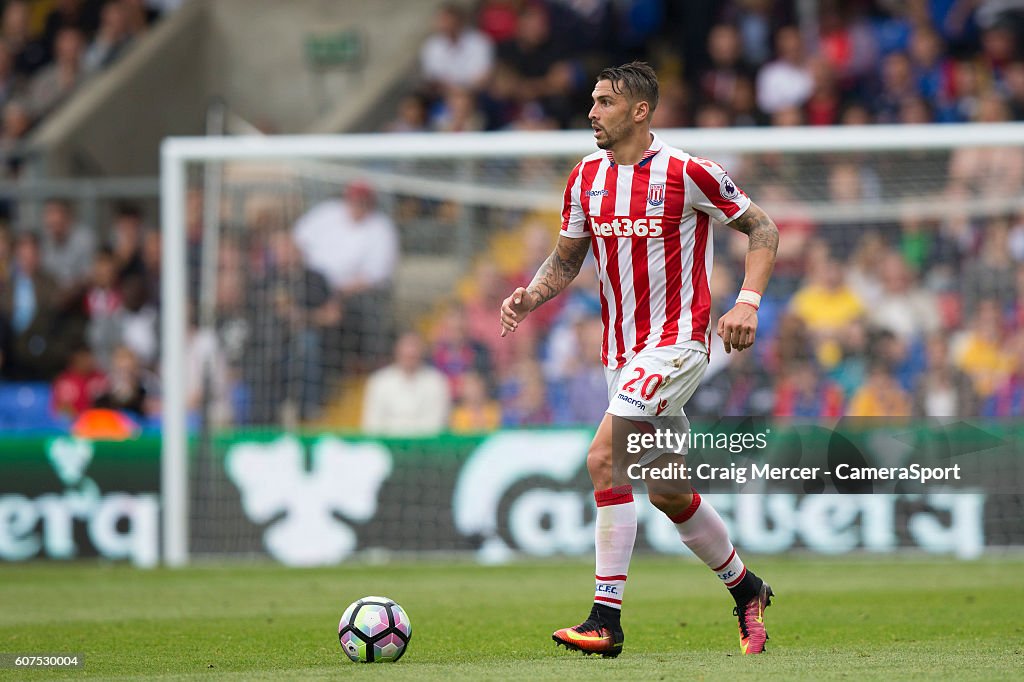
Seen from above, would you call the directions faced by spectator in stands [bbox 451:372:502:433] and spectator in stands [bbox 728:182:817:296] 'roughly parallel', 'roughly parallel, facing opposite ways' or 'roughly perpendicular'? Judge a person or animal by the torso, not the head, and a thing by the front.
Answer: roughly parallel

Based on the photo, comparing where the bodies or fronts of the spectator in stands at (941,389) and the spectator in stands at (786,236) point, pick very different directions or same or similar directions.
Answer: same or similar directions

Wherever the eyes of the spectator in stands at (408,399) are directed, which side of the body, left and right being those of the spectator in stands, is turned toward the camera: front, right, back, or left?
front

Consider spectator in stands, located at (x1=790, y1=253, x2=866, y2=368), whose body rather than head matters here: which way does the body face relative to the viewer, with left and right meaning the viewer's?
facing the viewer

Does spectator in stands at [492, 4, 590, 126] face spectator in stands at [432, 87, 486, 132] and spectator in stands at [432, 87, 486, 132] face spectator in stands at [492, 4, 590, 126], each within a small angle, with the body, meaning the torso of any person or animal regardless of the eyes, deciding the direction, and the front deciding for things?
no

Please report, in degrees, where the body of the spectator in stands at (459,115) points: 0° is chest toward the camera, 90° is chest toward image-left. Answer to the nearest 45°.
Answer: approximately 0°

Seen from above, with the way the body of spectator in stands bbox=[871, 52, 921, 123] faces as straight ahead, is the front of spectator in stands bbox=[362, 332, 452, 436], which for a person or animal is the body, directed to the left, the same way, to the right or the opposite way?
the same way

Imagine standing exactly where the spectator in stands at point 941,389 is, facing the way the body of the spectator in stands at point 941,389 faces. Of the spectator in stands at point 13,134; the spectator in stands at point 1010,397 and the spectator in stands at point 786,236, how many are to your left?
1

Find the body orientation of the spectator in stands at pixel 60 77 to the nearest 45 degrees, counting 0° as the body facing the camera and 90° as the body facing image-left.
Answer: approximately 0°

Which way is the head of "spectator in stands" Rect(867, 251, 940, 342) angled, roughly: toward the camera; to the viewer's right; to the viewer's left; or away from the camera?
toward the camera

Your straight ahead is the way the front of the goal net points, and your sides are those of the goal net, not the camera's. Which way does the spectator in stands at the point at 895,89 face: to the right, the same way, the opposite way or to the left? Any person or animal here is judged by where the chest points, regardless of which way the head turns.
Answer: the same way

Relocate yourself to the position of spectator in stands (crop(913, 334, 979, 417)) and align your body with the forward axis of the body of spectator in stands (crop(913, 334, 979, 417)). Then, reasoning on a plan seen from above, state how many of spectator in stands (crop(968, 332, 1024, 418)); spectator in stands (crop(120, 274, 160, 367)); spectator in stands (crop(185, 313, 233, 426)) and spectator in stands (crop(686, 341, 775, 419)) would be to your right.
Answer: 3

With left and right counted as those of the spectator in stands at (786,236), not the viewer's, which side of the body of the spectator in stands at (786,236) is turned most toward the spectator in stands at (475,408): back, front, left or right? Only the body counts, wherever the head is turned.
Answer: right

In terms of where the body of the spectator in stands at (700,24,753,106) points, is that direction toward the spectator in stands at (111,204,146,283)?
no

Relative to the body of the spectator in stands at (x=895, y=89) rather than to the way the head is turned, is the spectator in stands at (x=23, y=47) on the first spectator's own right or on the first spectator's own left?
on the first spectator's own right

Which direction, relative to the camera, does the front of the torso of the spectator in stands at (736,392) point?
toward the camera
